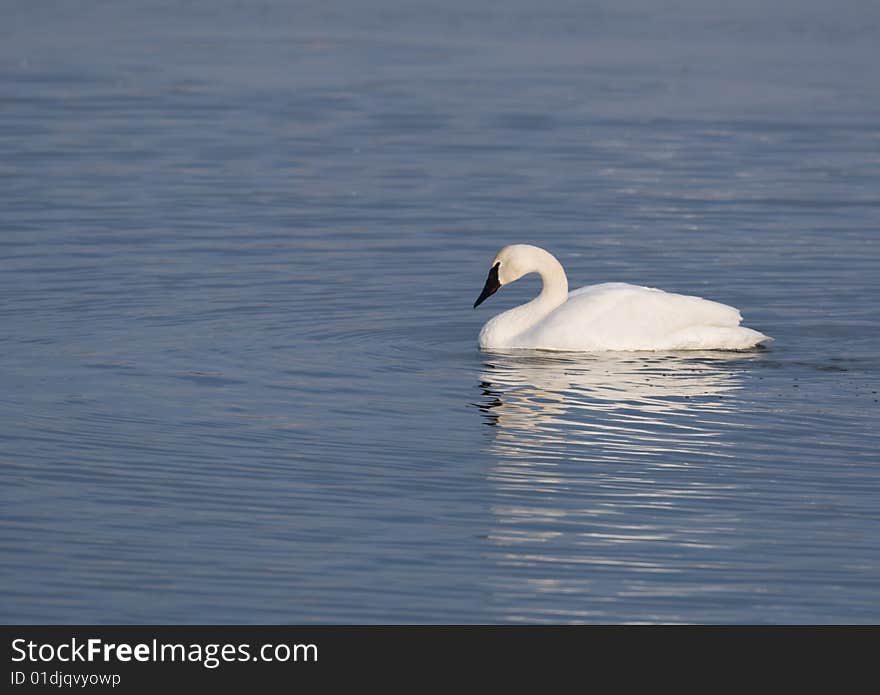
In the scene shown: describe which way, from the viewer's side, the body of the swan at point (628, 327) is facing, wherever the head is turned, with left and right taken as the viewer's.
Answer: facing to the left of the viewer
